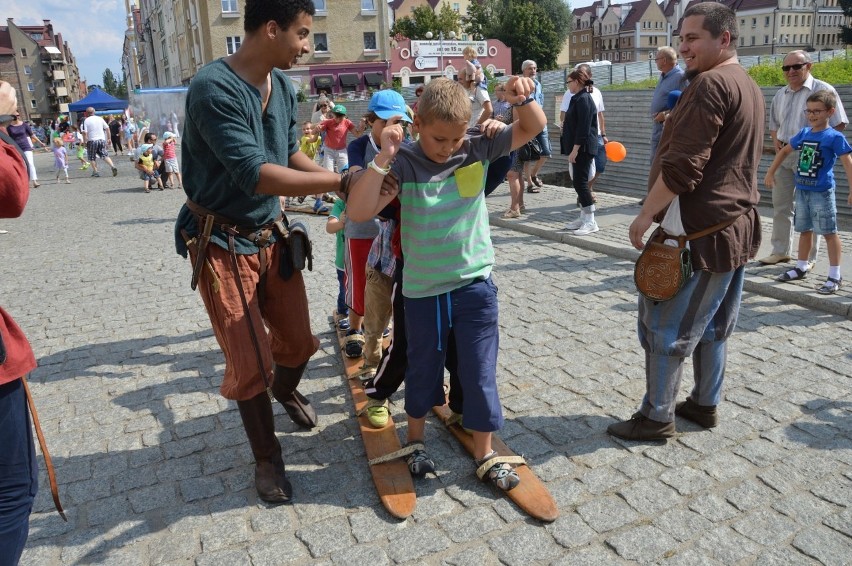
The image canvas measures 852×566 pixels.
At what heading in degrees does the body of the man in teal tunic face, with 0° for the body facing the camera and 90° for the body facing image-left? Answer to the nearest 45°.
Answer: approximately 315°

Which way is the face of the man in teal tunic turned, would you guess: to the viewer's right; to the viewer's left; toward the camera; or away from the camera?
to the viewer's right

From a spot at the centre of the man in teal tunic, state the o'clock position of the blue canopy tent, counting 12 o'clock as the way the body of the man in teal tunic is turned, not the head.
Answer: The blue canopy tent is roughly at 7 o'clock from the man in teal tunic.

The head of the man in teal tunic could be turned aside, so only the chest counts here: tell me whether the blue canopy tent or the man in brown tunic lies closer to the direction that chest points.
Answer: the man in brown tunic
